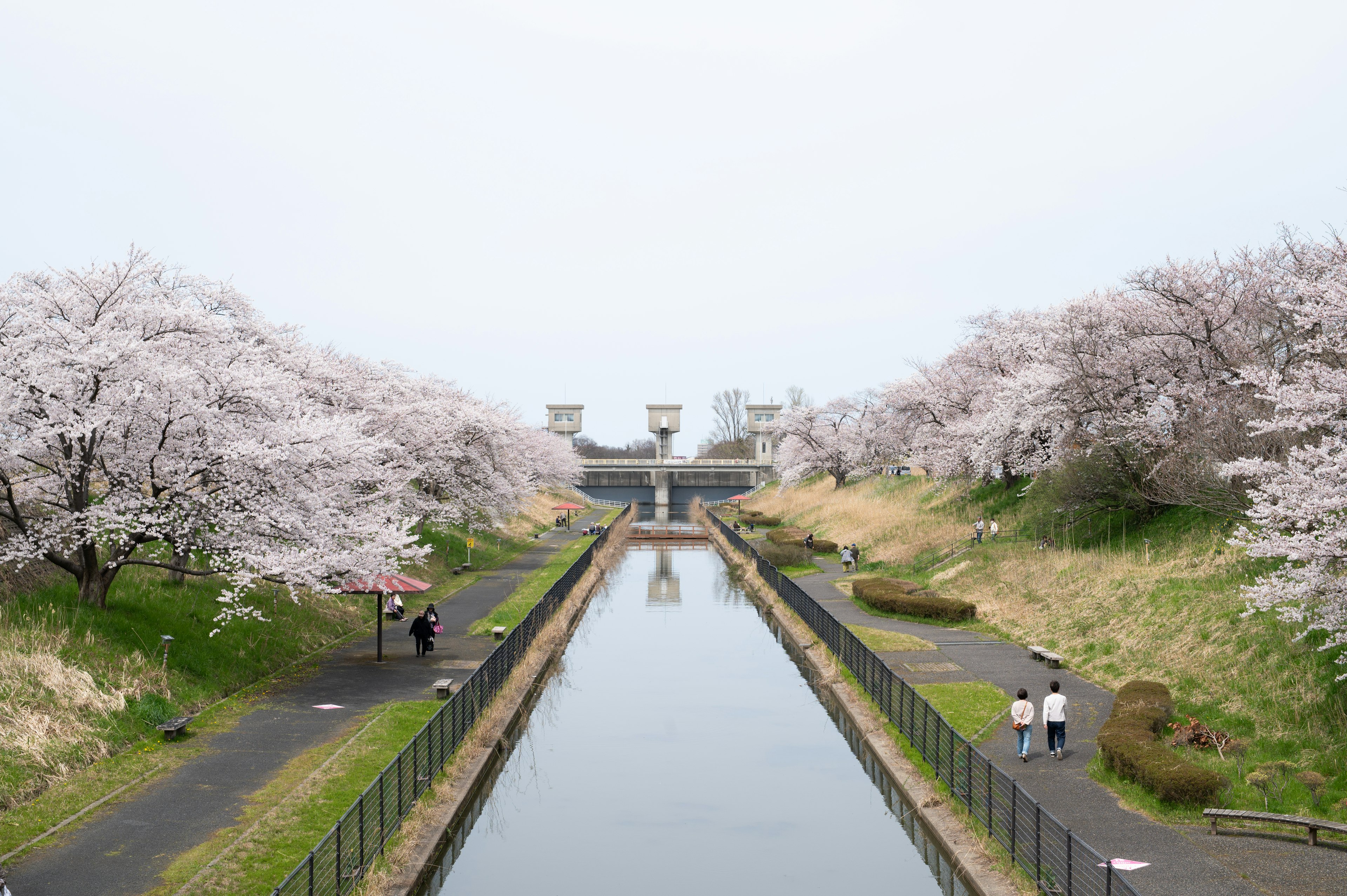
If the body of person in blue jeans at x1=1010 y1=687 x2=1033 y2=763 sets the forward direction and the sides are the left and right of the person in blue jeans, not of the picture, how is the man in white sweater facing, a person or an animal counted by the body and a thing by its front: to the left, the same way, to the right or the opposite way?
the same way

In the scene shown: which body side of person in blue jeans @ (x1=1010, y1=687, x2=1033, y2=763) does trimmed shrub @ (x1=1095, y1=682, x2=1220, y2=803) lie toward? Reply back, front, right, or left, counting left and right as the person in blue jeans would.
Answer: right

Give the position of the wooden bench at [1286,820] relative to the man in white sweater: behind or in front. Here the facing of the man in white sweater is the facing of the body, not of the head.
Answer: behind

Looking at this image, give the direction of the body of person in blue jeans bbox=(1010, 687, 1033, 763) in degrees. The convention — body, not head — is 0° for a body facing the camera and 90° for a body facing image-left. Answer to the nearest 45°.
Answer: approximately 180°

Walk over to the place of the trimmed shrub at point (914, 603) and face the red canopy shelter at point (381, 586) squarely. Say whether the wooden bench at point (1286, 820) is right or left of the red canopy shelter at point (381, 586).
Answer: left

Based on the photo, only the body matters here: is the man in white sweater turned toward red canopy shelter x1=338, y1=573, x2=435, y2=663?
no

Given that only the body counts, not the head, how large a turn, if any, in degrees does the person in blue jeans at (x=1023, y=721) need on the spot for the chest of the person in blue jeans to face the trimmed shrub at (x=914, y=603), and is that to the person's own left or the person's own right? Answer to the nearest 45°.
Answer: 0° — they already face it

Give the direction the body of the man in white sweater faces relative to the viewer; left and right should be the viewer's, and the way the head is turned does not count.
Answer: facing away from the viewer

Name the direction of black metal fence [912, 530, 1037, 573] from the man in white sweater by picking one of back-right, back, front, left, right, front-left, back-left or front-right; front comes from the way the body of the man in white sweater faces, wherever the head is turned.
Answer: front

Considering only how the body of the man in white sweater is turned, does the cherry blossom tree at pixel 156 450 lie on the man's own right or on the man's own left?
on the man's own left

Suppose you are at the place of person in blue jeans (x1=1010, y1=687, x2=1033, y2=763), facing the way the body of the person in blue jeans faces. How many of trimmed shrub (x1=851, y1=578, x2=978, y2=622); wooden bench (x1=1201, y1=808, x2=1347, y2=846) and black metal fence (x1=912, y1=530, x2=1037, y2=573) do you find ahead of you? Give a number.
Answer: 2

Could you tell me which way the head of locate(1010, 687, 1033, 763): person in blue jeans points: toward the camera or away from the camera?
away from the camera

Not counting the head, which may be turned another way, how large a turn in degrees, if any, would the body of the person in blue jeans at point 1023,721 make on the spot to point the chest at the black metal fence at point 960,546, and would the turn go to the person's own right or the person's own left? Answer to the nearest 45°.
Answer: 0° — they already face it

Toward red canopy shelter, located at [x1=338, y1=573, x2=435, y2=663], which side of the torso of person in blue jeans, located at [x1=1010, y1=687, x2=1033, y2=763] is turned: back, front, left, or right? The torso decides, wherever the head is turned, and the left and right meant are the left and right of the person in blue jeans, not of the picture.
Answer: left
